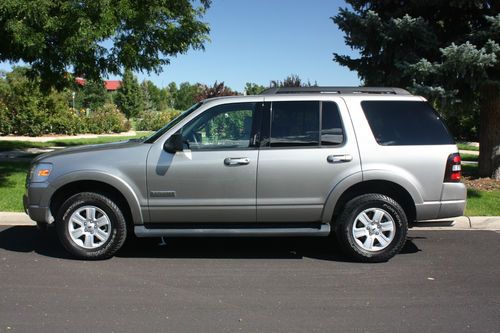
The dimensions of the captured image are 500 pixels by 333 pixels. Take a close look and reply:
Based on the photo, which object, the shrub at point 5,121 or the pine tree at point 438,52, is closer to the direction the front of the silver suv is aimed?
the shrub

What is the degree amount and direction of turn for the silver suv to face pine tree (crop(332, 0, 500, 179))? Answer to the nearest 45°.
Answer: approximately 135° to its right

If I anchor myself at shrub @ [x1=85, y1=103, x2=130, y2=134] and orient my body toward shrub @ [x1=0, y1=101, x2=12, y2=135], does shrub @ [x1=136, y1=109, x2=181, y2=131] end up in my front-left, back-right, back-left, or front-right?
back-right

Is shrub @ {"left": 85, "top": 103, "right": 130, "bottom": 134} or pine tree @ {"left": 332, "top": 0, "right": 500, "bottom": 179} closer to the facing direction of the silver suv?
the shrub

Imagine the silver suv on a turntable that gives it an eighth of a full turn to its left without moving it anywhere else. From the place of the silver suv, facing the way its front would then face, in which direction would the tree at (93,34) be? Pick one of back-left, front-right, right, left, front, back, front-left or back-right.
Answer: right

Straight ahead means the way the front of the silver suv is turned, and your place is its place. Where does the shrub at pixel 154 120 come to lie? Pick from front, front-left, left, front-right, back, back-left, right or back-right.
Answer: right

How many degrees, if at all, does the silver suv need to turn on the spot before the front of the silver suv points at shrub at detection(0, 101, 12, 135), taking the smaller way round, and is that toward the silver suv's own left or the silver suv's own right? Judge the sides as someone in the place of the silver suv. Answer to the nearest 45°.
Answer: approximately 45° to the silver suv's own right

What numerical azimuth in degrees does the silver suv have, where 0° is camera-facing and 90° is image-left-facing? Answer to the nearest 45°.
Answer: approximately 90°

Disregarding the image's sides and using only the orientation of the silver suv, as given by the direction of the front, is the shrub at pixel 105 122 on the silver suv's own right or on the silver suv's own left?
on the silver suv's own right
